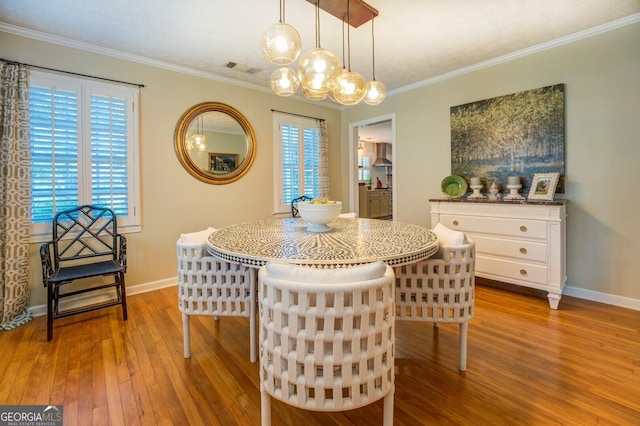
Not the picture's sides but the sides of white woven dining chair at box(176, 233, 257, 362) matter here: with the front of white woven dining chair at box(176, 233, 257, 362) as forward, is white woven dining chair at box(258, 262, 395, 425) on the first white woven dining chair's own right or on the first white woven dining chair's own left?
on the first white woven dining chair's own right

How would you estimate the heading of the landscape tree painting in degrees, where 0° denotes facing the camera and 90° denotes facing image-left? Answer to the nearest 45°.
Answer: approximately 45°

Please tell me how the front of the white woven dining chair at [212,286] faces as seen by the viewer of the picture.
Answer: facing to the right of the viewer

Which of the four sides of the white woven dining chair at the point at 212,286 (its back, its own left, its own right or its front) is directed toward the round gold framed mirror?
left

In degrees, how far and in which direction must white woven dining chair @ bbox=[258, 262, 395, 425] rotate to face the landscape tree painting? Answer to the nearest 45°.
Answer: approximately 45° to its right

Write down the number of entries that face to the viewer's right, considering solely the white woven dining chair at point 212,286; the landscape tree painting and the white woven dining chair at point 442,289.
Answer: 1

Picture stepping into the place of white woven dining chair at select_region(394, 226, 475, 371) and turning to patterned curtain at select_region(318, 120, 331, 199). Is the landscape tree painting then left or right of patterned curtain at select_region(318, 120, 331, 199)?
right

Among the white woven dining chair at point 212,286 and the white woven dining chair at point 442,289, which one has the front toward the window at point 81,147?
the white woven dining chair at point 442,289

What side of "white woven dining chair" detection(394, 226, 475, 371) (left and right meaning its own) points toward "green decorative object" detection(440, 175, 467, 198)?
right

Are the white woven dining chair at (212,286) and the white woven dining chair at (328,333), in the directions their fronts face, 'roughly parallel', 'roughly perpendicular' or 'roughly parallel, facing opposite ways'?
roughly perpendicular

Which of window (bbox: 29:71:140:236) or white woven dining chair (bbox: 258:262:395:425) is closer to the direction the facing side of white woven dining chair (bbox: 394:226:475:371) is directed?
the window

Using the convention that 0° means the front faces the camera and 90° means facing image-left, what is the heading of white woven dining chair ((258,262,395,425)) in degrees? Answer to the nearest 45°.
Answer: approximately 180°

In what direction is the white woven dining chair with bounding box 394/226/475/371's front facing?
to the viewer's left

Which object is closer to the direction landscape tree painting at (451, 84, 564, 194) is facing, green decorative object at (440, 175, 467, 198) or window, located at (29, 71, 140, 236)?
the window

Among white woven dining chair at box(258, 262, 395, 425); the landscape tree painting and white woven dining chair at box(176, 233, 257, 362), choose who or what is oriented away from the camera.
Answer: white woven dining chair at box(258, 262, 395, 425)
